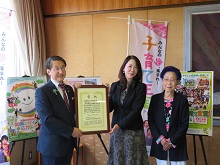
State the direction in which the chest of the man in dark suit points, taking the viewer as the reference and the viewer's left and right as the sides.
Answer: facing the viewer and to the right of the viewer

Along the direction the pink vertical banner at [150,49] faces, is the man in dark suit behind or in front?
in front

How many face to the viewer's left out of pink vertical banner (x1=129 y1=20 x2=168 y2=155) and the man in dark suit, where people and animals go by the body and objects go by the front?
0

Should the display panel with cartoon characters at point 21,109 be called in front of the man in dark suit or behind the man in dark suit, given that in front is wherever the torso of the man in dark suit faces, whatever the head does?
behind

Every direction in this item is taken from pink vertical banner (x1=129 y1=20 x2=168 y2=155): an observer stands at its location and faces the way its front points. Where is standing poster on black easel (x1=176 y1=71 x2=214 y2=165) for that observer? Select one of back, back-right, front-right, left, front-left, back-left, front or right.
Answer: front-left

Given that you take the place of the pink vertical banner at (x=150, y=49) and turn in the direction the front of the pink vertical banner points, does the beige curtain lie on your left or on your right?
on your right

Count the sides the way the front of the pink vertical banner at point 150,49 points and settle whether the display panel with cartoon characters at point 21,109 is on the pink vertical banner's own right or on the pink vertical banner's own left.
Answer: on the pink vertical banner's own right

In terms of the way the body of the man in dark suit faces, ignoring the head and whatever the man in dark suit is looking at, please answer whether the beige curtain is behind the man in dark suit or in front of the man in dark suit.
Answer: behind

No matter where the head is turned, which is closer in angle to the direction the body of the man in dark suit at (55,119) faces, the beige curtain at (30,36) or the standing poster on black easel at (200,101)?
the standing poster on black easel

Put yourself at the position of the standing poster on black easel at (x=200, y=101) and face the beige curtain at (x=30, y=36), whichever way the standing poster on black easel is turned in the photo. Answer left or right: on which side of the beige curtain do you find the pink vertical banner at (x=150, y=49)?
right
